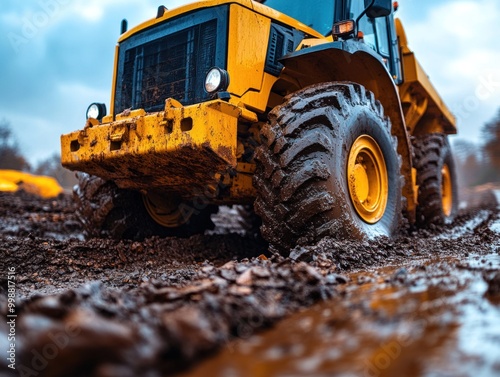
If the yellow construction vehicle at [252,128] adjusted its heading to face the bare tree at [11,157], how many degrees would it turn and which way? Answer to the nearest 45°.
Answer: approximately 90° to its right

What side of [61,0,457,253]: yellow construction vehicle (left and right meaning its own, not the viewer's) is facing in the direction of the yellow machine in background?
right

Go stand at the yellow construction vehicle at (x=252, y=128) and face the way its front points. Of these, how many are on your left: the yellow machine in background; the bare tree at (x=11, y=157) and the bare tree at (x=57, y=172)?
0

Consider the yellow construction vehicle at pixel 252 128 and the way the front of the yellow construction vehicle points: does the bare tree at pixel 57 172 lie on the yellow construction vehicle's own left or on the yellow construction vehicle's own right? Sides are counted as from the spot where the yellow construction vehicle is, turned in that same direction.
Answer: on the yellow construction vehicle's own right

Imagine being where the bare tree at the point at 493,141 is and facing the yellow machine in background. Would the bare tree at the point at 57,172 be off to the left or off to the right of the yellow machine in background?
right
